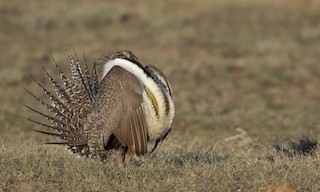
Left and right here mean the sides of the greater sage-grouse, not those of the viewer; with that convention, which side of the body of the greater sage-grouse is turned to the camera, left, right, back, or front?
right
